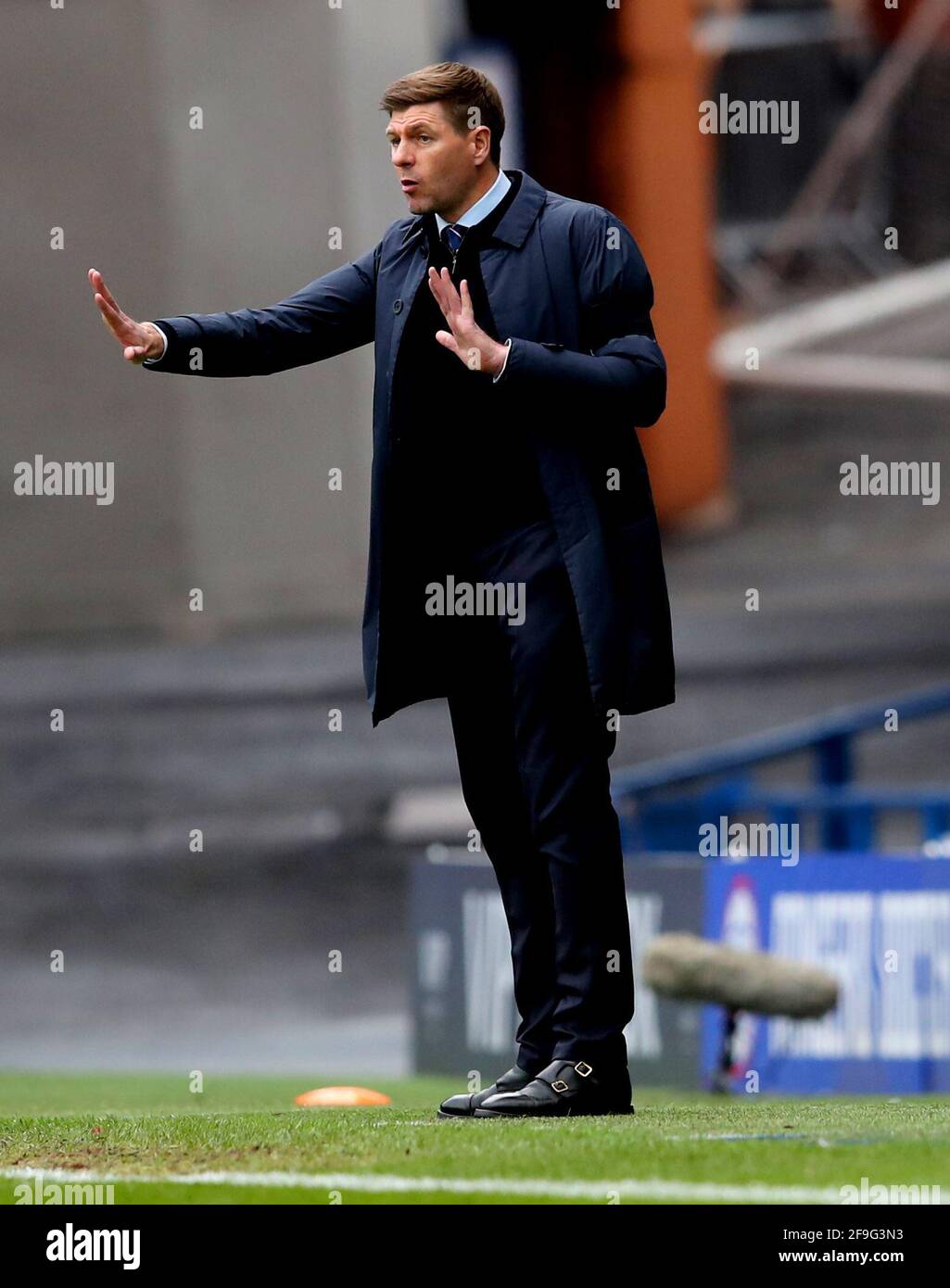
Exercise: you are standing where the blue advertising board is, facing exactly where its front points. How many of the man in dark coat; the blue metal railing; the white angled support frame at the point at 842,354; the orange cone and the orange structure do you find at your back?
3

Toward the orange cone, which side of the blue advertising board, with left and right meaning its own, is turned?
front

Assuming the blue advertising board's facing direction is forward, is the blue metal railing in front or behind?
behind

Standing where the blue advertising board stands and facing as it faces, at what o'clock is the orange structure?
The orange structure is roughly at 6 o'clock from the blue advertising board.

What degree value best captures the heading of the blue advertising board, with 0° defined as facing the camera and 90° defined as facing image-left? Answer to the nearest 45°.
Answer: approximately 0°

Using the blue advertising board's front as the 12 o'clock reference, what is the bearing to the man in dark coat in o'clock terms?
The man in dark coat is roughly at 12 o'clock from the blue advertising board.

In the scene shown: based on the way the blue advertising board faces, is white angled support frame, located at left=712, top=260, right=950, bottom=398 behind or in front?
behind

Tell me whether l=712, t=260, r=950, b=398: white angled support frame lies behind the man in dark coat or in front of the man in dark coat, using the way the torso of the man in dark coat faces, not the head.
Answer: behind

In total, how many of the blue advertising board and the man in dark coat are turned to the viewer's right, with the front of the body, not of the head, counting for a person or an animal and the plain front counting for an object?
0

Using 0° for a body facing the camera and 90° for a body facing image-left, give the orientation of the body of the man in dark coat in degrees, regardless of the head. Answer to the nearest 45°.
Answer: approximately 45°

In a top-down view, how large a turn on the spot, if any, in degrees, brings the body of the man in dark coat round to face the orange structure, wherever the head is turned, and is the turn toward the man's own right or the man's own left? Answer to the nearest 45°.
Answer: approximately 135° to the man's own right

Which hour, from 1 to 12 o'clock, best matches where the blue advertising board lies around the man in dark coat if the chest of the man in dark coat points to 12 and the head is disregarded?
The blue advertising board is roughly at 5 o'clock from the man in dark coat.
